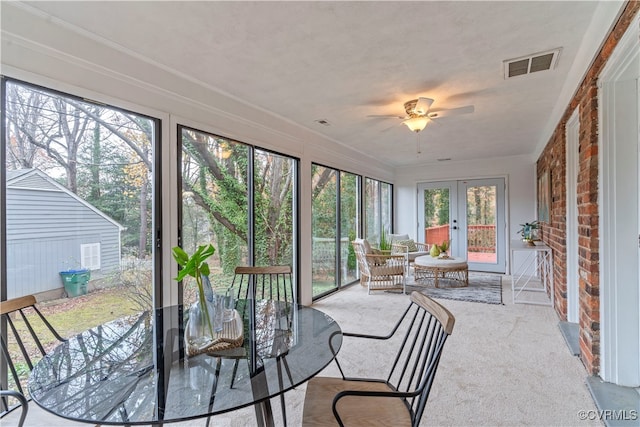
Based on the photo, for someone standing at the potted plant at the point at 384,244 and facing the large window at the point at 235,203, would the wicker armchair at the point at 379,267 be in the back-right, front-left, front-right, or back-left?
front-left

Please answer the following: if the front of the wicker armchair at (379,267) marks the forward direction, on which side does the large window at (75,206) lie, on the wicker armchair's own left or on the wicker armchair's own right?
on the wicker armchair's own right

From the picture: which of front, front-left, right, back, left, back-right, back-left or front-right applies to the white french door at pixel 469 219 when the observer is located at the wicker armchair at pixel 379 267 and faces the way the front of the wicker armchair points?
front-left

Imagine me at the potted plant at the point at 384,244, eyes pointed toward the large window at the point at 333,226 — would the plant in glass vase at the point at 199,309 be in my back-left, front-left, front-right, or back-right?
front-left

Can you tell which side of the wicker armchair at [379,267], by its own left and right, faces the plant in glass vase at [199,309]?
right

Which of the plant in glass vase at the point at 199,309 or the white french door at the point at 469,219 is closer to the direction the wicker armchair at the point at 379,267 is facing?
the white french door

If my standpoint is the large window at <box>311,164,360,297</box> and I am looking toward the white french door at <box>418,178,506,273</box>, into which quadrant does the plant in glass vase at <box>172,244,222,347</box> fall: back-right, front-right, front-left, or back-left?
back-right

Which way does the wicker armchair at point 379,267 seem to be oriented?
to the viewer's right

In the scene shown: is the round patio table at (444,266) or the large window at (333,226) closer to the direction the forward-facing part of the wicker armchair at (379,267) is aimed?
the round patio table

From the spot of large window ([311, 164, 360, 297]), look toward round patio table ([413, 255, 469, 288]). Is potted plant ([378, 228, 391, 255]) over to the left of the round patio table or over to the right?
left

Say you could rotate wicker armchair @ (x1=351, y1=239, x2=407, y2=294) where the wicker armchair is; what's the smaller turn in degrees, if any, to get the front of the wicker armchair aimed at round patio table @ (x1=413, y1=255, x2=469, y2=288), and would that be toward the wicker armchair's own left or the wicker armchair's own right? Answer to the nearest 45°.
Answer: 0° — it already faces it
